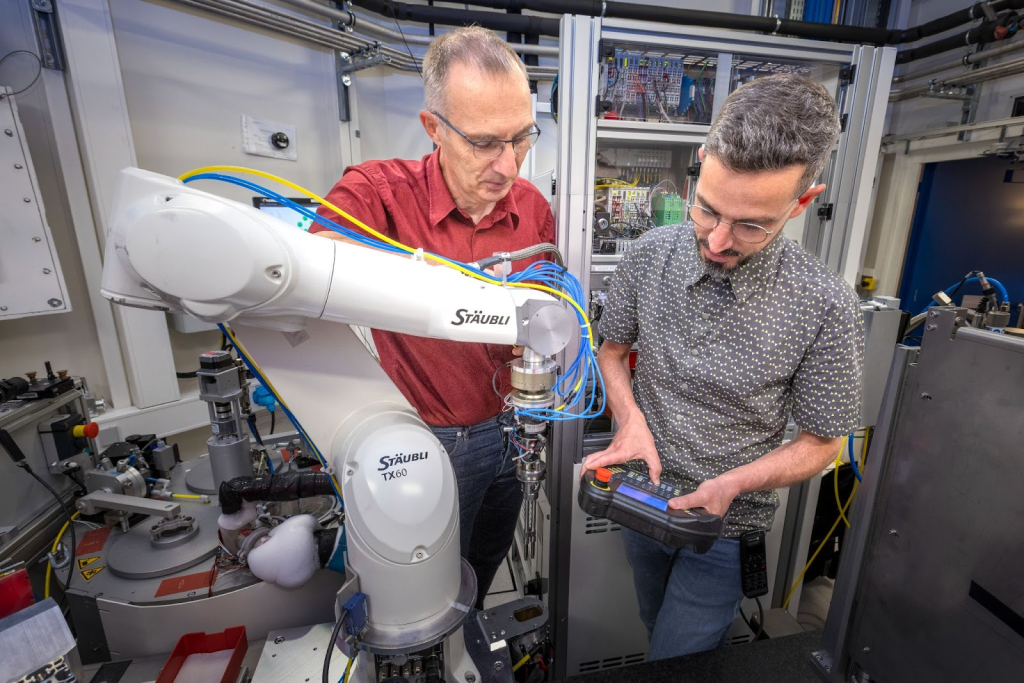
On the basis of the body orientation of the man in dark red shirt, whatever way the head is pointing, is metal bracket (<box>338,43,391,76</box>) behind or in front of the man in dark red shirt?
behind

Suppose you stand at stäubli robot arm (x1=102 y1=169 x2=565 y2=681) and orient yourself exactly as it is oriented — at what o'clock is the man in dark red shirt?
The man in dark red shirt is roughly at 10 o'clock from the stäubli robot arm.

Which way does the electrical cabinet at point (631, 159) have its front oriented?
toward the camera

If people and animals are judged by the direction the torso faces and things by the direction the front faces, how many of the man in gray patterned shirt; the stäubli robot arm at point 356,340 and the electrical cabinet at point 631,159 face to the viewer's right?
1

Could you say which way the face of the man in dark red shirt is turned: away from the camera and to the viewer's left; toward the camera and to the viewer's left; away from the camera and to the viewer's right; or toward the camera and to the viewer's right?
toward the camera and to the viewer's right

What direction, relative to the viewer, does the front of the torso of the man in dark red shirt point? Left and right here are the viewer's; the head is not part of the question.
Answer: facing the viewer and to the right of the viewer

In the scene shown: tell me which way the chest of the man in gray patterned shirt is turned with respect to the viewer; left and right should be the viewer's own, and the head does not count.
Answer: facing the viewer and to the left of the viewer

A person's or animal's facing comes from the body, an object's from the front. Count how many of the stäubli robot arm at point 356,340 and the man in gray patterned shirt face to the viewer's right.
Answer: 1

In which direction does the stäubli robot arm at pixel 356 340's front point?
to the viewer's right

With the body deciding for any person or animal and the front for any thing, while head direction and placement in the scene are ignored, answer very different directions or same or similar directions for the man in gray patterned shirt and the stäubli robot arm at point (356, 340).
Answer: very different directions

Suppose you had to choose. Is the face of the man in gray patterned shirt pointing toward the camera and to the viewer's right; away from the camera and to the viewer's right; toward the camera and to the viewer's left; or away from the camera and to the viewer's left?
toward the camera and to the viewer's left

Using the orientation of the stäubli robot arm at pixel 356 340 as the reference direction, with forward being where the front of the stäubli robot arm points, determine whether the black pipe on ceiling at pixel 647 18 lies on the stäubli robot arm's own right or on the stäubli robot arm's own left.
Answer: on the stäubli robot arm's own left

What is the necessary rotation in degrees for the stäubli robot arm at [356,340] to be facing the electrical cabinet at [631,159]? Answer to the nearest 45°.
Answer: approximately 45° to its left
